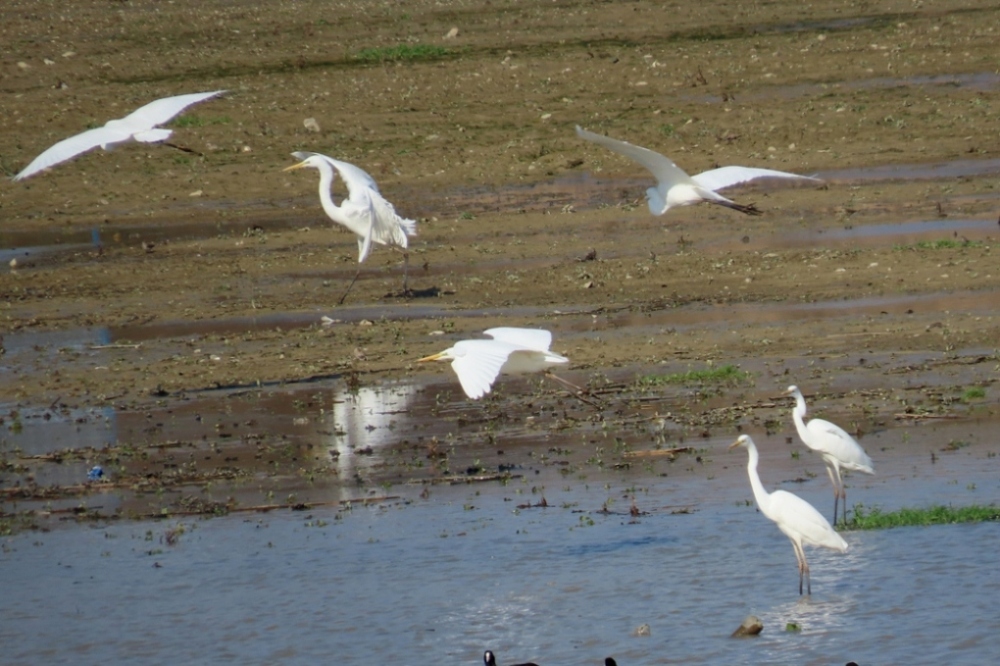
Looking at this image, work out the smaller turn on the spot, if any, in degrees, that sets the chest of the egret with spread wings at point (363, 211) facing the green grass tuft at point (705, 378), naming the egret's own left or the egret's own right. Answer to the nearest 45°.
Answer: approximately 135° to the egret's own left

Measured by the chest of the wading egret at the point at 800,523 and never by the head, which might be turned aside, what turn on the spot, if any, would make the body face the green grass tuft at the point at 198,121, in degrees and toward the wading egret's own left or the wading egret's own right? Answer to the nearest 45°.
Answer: approximately 45° to the wading egret's own right

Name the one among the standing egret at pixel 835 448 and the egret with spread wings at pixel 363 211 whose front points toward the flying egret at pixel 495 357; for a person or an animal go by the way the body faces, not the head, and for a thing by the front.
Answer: the standing egret

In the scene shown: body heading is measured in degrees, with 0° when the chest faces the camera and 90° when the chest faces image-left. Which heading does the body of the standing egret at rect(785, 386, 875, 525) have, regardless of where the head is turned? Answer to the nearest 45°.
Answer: approximately 90°

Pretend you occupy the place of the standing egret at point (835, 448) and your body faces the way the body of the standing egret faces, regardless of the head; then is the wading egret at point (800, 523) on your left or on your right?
on your left

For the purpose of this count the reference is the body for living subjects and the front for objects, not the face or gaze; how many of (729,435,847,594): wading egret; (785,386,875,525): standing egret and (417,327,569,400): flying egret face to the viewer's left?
3

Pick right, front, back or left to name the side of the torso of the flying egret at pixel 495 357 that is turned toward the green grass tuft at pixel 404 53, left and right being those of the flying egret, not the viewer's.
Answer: right

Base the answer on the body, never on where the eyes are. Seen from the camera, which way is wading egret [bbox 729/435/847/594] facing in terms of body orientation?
to the viewer's left

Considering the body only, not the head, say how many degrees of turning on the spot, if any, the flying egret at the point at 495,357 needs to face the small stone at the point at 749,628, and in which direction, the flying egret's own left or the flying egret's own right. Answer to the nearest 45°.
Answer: approximately 135° to the flying egret's own left

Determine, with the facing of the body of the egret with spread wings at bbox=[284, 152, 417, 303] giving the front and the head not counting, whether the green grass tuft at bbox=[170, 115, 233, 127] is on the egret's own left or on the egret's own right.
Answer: on the egret's own right

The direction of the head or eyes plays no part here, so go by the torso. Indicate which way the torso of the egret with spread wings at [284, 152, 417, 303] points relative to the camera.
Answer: to the viewer's left

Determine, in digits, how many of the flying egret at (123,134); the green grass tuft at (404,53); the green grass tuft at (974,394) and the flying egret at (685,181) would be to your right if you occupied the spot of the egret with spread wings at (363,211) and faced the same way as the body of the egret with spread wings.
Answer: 1

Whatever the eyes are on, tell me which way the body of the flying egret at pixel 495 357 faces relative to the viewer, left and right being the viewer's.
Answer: facing to the left of the viewer
